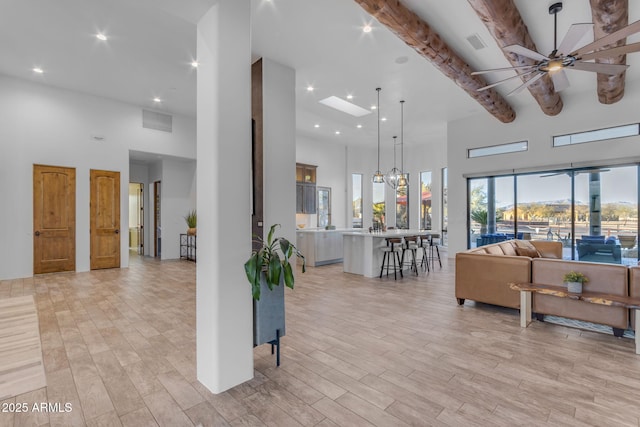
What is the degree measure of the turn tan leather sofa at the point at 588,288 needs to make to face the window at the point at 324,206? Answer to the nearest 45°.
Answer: approximately 90° to its left

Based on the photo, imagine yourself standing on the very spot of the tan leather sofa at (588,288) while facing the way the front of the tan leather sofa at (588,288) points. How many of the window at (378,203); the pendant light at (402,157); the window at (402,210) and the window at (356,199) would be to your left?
4

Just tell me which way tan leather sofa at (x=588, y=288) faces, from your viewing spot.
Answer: facing away from the viewer and to the right of the viewer

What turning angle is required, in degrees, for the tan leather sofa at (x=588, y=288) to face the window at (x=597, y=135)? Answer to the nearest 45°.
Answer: approximately 45° to its left

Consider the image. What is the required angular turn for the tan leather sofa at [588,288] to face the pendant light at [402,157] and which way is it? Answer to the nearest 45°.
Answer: approximately 90° to its left

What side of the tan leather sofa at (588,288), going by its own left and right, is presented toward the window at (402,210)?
left

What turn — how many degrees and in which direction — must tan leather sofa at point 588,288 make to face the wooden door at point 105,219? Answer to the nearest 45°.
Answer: approximately 135° to its left
